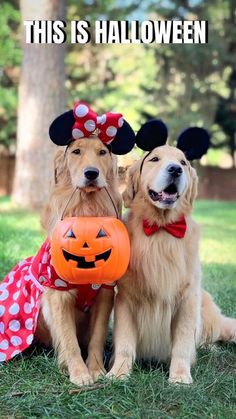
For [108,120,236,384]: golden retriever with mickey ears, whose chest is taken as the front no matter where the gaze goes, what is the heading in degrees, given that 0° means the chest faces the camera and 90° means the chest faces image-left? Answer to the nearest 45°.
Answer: approximately 0°

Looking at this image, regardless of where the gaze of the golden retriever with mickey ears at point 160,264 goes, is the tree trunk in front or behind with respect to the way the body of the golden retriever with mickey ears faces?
behind
